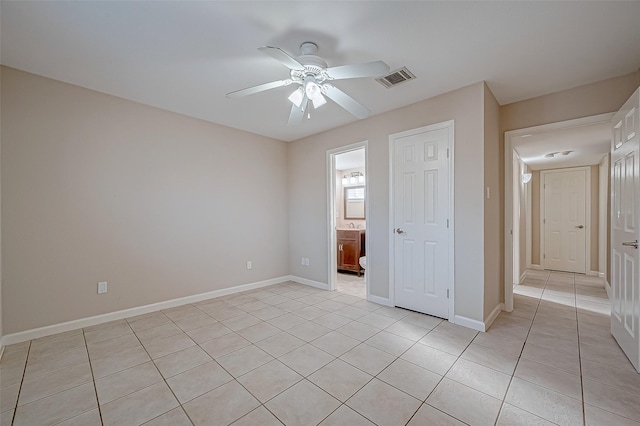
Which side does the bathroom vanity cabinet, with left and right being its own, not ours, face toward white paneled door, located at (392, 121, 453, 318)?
left

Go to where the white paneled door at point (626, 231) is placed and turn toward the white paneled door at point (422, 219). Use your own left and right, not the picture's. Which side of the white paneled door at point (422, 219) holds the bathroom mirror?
right

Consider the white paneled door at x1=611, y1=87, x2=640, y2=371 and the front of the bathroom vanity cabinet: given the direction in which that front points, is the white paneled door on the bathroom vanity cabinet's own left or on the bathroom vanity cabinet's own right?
on the bathroom vanity cabinet's own left

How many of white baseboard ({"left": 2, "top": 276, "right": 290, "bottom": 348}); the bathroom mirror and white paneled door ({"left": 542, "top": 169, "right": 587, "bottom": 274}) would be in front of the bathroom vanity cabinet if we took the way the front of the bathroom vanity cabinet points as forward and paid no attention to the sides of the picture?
1

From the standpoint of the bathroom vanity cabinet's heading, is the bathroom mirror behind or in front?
behind

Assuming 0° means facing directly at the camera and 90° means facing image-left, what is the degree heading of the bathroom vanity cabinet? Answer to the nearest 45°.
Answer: approximately 45°

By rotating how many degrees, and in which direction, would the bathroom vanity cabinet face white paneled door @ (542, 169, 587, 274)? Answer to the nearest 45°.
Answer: approximately 135° to its left

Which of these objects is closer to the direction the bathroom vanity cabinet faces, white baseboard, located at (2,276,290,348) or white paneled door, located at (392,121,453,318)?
the white baseboard
